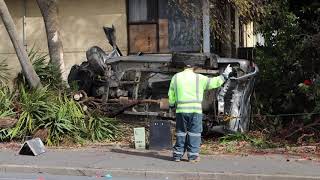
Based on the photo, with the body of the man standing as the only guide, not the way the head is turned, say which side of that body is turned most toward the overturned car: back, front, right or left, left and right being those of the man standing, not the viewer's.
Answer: front

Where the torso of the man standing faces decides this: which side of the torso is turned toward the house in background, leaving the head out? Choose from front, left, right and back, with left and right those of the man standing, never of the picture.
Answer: front

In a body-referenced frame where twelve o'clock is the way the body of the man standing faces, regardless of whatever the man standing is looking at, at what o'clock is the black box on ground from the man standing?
The black box on ground is roughly at 11 o'clock from the man standing.

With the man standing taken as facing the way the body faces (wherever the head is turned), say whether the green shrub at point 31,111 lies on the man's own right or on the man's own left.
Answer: on the man's own left

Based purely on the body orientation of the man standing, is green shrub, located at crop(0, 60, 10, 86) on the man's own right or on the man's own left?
on the man's own left

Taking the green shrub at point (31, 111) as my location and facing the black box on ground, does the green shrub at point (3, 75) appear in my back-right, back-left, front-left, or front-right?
back-left

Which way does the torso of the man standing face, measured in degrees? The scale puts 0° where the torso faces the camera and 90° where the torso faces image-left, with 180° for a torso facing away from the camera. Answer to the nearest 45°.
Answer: approximately 180°

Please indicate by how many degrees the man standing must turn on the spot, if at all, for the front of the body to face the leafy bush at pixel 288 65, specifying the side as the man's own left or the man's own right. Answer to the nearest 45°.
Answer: approximately 45° to the man's own right
